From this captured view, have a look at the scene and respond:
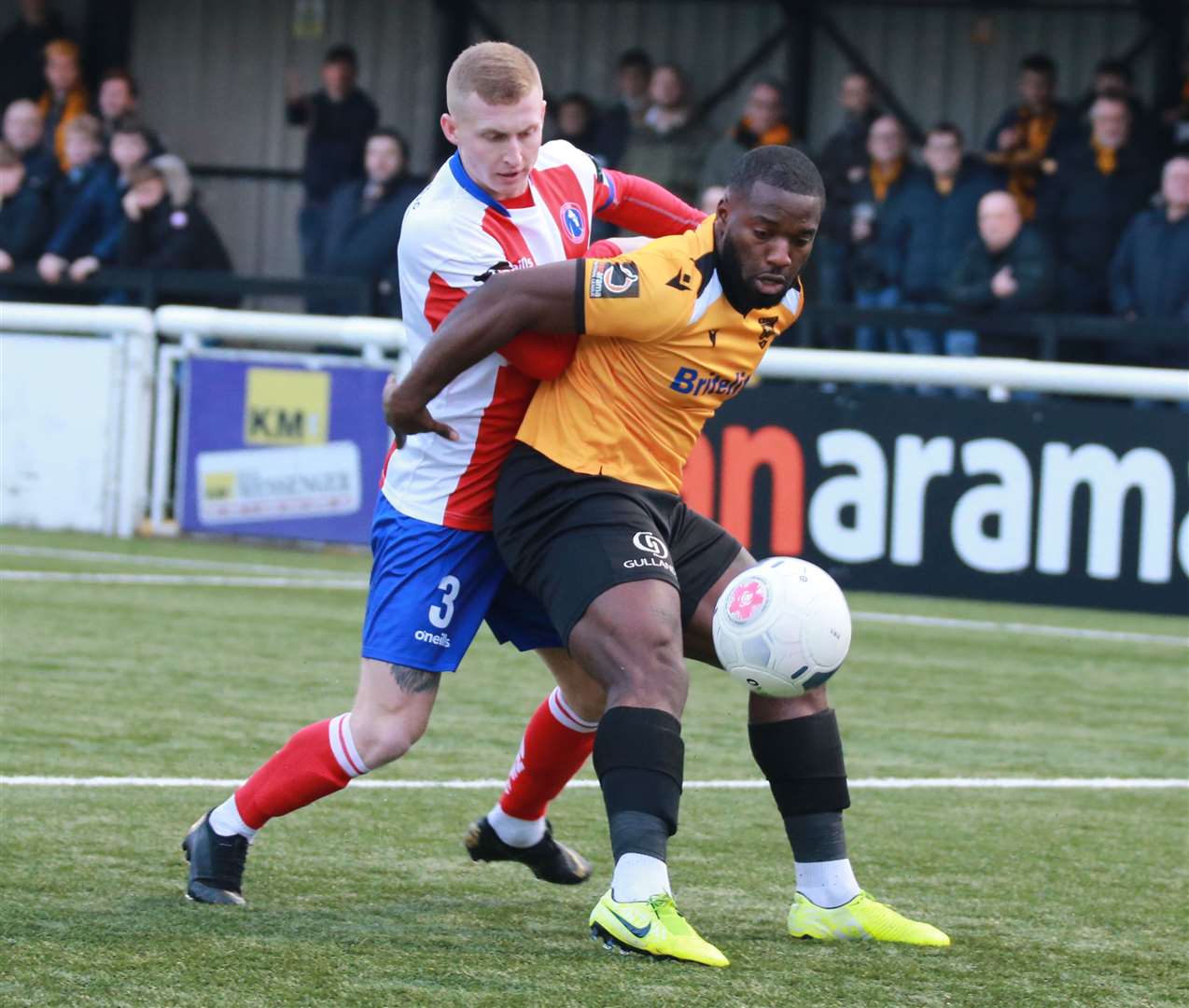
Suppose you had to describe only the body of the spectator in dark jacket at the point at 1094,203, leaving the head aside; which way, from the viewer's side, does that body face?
toward the camera

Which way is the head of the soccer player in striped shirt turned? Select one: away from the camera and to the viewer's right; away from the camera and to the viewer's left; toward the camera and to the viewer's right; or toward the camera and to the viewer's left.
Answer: toward the camera and to the viewer's right

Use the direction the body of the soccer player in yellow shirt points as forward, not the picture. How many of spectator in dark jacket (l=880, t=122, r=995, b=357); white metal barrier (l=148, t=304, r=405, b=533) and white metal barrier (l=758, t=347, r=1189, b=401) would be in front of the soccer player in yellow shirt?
0

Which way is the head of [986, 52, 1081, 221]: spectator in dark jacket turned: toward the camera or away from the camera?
toward the camera

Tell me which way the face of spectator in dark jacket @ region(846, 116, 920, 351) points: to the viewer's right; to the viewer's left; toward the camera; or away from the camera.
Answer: toward the camera

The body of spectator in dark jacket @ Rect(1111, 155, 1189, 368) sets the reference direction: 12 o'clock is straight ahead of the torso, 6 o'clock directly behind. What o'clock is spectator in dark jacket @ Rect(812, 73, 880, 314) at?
spectator in dark jacket @ Rect(812, 73, 880, 314) is roughly at 4 o'clock from spectator in dark jacket @ Rect(1111, 155, 1189, 368).

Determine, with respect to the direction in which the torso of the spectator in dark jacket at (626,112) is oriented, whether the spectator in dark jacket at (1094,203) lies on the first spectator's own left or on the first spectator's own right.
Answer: on the first spectator's own left

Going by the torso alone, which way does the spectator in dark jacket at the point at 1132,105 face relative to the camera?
toward the camera

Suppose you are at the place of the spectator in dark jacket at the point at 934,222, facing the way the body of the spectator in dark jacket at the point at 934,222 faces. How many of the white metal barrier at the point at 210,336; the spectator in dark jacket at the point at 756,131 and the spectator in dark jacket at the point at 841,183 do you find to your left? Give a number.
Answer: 0

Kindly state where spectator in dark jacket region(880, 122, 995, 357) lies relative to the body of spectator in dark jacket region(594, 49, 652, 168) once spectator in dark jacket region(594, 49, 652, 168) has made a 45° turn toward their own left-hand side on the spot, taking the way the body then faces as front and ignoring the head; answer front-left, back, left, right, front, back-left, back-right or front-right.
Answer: front

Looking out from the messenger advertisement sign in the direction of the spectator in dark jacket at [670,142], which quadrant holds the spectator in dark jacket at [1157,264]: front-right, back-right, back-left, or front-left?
front-right

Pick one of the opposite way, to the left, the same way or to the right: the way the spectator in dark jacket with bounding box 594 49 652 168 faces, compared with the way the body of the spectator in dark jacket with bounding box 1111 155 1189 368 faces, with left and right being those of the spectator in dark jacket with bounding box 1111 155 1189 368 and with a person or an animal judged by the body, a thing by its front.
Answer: the same way

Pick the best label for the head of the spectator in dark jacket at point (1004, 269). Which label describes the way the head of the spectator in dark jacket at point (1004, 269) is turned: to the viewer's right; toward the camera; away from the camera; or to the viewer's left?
toward the camera

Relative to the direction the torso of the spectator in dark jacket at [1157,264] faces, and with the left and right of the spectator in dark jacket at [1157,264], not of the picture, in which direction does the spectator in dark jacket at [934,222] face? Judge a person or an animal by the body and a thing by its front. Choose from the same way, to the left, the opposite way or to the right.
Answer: the same way

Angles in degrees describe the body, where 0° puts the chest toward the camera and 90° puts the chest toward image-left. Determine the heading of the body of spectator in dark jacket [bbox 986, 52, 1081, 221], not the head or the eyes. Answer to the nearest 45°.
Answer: approximately 0°

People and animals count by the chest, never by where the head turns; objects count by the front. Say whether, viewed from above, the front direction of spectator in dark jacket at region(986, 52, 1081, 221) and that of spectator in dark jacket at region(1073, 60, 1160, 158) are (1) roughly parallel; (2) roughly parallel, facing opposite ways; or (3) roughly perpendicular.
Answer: roughly parallel

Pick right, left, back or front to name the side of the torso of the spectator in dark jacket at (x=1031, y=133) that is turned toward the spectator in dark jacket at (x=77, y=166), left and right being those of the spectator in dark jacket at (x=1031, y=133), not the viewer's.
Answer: right
